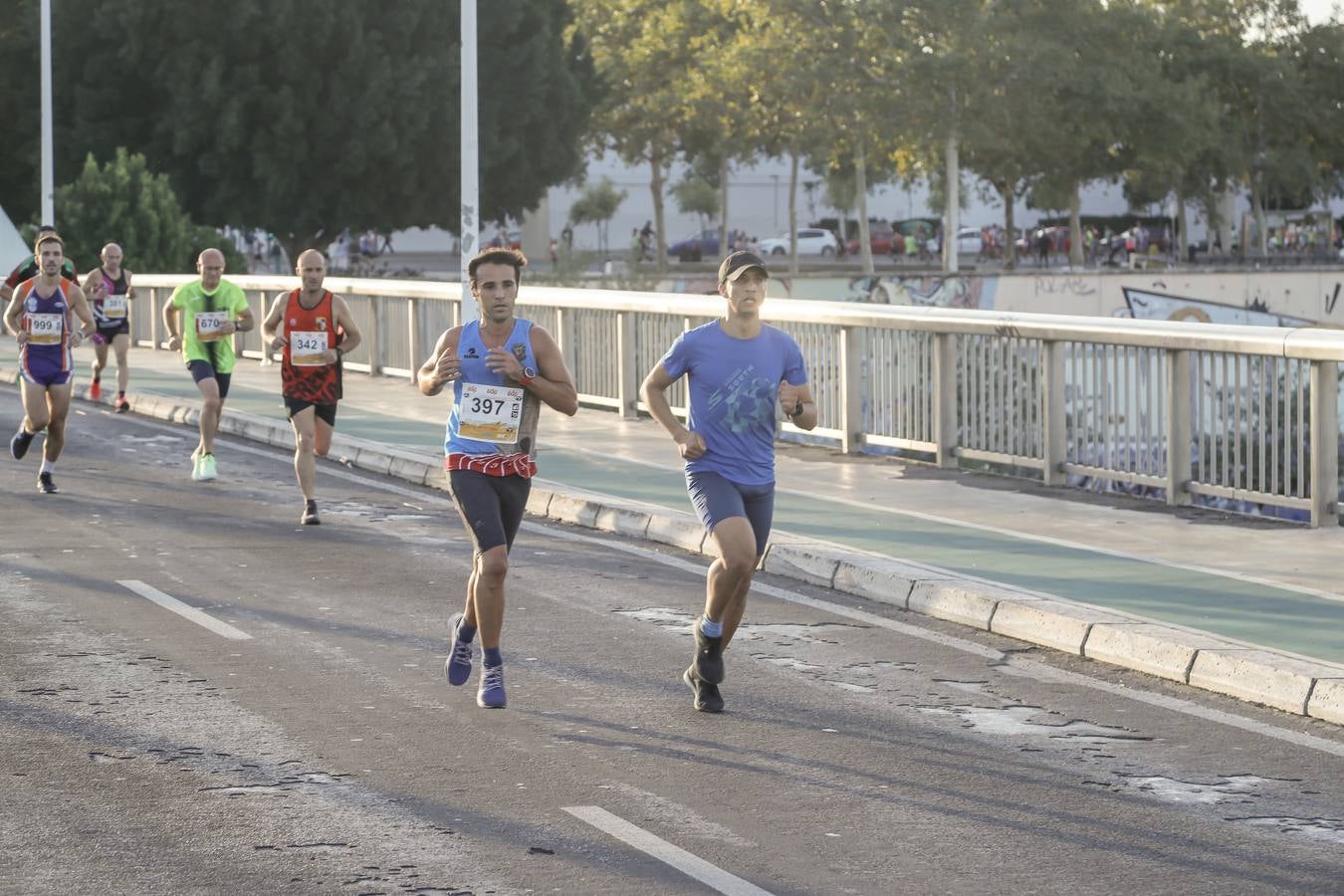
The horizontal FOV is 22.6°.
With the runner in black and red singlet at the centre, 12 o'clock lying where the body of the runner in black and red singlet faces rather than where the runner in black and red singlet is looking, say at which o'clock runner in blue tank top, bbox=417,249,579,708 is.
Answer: The runner in blue tank top is roughly at 12 o'clock from the runner in black and red singlet.

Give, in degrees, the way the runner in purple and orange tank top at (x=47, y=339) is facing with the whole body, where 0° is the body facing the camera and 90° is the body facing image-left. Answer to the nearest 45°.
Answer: approximately 0°

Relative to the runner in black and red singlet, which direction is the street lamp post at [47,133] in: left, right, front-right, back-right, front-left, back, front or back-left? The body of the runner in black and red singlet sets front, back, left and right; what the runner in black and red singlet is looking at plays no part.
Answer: back

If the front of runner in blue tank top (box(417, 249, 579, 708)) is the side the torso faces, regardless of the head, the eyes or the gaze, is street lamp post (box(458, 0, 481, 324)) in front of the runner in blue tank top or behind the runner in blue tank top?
behind

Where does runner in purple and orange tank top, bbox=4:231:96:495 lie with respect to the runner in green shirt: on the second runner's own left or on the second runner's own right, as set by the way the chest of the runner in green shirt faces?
on the second runner's own right

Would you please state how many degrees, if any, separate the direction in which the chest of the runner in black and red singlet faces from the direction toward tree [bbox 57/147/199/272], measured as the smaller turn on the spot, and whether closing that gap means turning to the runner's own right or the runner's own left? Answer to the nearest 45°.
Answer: approximately 180°

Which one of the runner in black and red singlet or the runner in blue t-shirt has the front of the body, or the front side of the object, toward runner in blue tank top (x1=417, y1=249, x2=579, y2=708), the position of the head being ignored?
the runner in black and red singlet

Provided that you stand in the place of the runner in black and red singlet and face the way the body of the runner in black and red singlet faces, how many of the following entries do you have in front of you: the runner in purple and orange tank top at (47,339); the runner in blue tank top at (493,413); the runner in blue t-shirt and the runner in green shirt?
2

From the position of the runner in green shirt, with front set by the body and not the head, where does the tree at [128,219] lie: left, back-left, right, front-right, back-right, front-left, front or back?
back

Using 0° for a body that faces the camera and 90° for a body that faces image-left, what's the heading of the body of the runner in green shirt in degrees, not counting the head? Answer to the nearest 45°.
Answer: approximately 0°

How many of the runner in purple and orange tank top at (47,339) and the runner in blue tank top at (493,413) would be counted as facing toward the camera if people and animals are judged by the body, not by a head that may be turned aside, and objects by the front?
2

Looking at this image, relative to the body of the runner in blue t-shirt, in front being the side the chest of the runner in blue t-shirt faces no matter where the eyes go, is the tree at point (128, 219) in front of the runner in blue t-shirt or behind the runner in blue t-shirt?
behind
